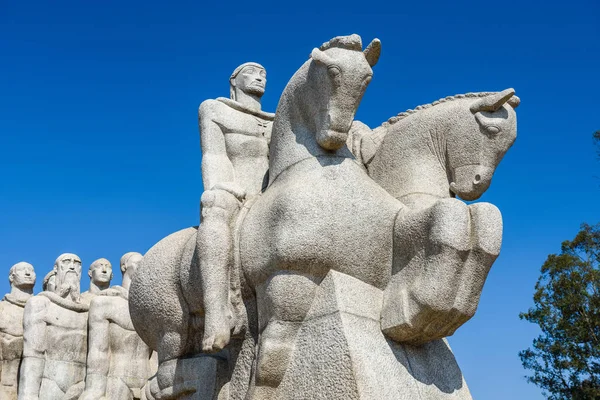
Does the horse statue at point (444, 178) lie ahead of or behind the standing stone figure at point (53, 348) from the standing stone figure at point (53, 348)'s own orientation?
ahead

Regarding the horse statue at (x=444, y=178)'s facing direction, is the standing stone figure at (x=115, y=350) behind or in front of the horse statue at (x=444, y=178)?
behind

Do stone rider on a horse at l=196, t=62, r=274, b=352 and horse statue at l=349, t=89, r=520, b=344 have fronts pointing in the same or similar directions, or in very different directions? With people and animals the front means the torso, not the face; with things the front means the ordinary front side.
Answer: same or similar directions

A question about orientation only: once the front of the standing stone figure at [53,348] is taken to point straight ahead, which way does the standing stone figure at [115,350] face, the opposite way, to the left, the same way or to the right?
the same way

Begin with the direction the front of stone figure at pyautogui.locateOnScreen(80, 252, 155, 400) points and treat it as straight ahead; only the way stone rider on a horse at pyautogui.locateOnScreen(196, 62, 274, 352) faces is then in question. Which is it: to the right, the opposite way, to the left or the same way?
the same way

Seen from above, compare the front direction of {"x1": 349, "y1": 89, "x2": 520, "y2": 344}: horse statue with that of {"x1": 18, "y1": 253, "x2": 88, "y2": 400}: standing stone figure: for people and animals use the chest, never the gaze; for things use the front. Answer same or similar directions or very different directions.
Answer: same or similar directions

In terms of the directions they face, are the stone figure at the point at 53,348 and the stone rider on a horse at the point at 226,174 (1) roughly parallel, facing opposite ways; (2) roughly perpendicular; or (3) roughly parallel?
roughly parallel

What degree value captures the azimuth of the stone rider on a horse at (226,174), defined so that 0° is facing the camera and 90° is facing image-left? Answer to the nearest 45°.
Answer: approximately 315°

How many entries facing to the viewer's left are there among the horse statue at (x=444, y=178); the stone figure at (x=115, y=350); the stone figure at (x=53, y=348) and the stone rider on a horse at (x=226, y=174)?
0

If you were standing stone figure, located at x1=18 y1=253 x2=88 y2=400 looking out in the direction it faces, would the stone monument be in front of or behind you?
in front

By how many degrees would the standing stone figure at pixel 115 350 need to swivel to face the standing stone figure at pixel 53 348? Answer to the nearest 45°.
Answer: approximately 135° to its right

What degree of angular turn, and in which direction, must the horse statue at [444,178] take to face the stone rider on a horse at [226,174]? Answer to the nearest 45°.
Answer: approximately 135° to its right

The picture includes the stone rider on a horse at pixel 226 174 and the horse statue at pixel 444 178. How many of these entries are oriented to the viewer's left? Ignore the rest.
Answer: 0

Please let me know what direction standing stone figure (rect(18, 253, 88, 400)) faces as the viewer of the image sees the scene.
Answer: facing the viewer and to the right of the viewer

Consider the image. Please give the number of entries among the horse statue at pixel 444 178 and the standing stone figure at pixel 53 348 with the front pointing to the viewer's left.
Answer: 0
